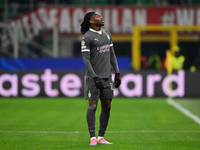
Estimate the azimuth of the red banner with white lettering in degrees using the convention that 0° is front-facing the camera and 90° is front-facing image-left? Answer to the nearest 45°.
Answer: approximately 0°

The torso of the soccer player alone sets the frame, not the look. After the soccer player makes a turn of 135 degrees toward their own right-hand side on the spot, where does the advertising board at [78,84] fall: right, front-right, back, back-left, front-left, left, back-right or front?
right

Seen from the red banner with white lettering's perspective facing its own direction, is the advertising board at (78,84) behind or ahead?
ahead

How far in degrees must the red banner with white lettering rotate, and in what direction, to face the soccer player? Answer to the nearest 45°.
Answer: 0° — it already faces them

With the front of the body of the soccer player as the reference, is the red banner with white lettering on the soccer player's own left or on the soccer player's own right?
on the soccer player's own left

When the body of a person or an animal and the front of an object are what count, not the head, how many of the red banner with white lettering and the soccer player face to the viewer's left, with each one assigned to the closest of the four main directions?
0

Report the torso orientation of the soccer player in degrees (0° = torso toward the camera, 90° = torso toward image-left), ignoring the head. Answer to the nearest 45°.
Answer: approximately 315°
